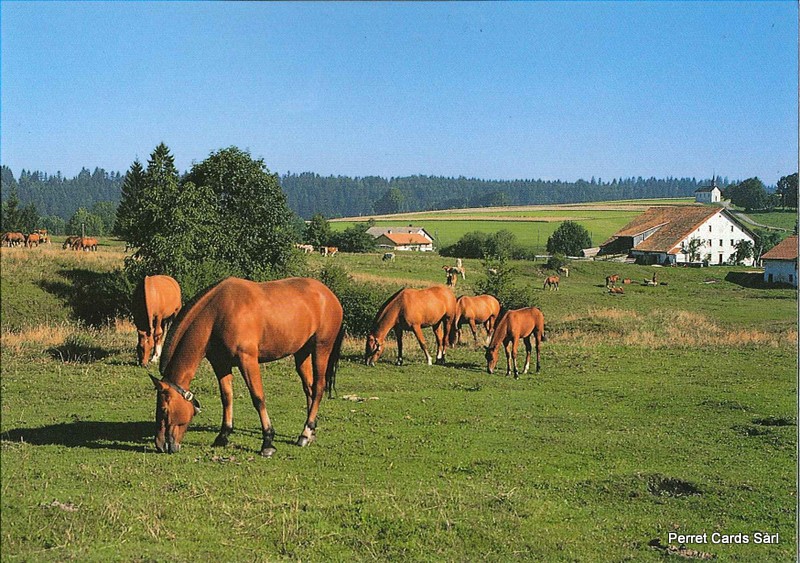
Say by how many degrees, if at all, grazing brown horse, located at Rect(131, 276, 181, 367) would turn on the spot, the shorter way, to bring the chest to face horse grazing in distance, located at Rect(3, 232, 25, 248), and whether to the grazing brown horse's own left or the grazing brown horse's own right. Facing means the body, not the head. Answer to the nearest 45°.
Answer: approximately 135° to the grazing brown horse's own right

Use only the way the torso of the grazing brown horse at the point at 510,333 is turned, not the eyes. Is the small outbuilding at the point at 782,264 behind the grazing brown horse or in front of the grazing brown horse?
behind

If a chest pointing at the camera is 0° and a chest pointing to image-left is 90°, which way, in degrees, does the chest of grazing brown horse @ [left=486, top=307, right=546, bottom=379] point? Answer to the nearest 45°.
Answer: approximately 45°

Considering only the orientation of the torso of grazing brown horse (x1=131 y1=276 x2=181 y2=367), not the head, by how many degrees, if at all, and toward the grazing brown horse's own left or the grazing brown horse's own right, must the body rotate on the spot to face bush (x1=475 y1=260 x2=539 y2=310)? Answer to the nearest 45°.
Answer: approximately 180°

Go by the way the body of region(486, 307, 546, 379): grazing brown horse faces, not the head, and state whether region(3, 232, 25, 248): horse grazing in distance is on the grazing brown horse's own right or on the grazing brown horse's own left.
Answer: on the grazing brown horse's own right

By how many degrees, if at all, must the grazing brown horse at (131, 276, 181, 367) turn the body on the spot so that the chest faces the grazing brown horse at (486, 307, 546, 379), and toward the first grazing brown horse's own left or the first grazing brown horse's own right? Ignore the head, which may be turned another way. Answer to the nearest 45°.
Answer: approximately 135° to the first grazing brown horse's own left

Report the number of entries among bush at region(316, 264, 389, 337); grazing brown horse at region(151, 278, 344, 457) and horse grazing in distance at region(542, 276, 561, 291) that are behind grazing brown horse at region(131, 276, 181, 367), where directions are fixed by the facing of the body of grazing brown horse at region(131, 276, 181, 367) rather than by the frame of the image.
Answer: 2

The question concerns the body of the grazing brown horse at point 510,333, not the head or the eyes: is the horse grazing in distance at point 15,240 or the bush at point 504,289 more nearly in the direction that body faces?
the horse grazing in distance

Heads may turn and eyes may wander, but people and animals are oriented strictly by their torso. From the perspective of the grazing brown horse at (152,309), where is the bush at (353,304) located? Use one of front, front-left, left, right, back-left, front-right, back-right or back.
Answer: back

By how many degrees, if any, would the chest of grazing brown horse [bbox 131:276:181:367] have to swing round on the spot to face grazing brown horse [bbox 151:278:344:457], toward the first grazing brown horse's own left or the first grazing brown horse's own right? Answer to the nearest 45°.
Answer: approximately 45° to the first grazing brown horse's own left

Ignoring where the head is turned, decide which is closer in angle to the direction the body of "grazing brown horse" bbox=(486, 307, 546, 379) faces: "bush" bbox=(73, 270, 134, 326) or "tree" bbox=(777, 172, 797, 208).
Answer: the bush

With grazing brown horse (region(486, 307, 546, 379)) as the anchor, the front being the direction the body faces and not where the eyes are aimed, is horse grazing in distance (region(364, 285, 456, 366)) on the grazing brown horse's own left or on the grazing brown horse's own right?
on the grazing brown horse's own right
